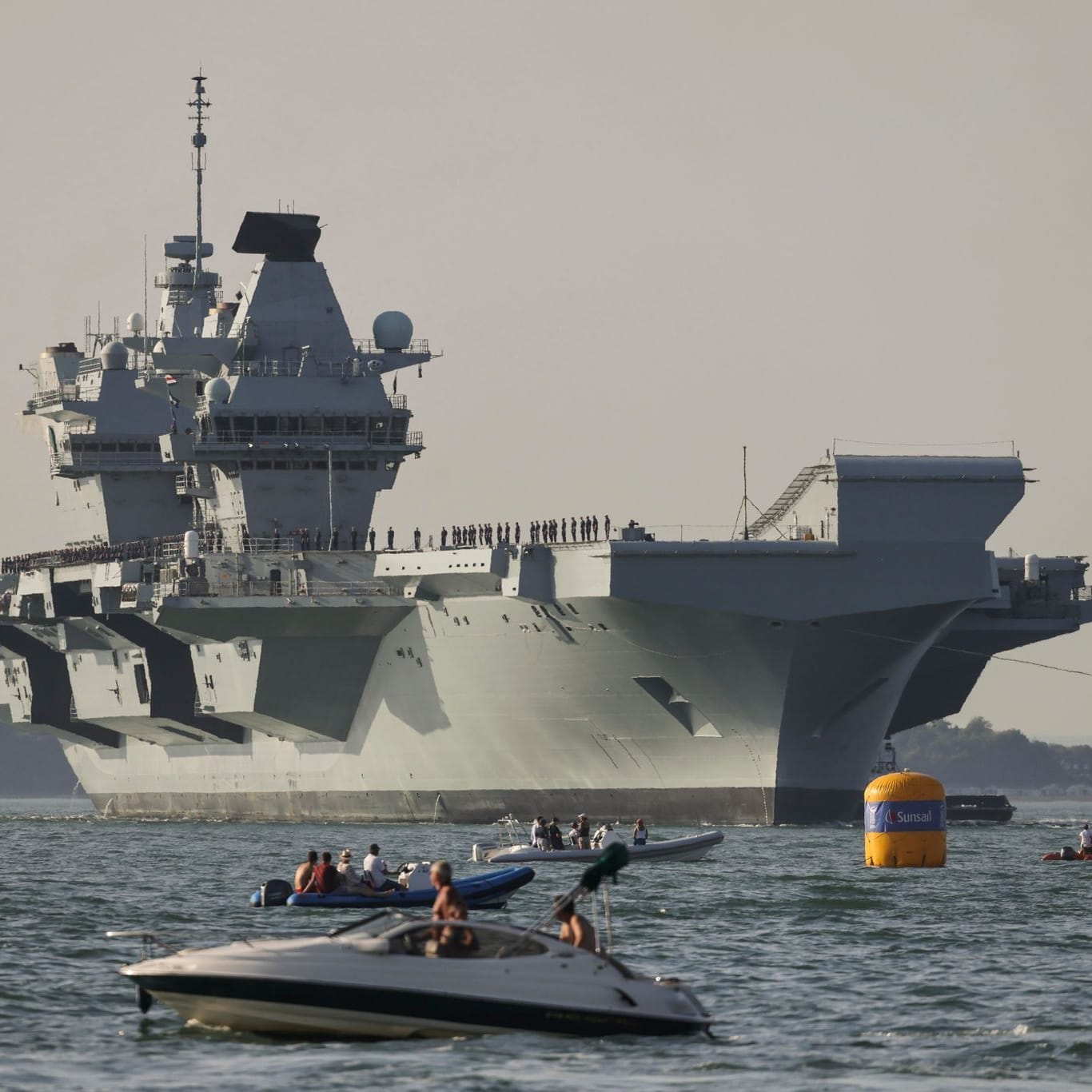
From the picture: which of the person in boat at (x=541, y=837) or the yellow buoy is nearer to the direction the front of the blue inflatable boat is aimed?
the yellow buoy

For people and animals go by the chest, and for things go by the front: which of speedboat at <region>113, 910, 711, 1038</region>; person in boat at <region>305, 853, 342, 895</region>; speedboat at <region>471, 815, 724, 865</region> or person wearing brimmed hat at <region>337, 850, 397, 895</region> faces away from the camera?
the person in boat

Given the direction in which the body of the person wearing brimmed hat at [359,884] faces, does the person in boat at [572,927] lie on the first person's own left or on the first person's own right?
on the first person's own right

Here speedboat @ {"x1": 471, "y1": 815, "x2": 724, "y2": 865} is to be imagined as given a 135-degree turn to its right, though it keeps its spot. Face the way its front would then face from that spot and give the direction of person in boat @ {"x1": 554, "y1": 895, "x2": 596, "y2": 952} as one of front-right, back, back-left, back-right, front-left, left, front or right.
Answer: front-left

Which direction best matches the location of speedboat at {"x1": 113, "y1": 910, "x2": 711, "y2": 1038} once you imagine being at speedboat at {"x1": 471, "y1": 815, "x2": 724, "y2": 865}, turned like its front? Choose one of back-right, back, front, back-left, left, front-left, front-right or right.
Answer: right

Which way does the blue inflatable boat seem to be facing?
to the viewer's right

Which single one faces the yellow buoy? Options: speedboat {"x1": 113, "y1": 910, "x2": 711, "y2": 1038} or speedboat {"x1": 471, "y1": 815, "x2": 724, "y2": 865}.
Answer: speedboat {"x1": 471, "y1": 815, "x2": 724, "y2": 865}

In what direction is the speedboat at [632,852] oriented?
to the viewer's right

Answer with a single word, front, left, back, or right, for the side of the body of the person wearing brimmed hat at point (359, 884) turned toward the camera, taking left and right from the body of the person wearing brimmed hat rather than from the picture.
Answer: right

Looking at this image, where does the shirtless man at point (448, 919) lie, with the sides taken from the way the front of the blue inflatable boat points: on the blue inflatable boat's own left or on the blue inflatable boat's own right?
on the blue inflatable boat's own right

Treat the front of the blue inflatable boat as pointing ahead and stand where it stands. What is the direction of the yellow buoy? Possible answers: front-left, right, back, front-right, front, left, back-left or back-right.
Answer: front-left

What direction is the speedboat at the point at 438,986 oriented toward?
to the viewer's left

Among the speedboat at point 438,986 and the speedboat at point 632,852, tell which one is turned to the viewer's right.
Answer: the speedboat at point 632,852

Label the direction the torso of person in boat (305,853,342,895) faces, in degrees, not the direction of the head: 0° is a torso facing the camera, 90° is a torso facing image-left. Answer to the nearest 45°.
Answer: approximately 180°
